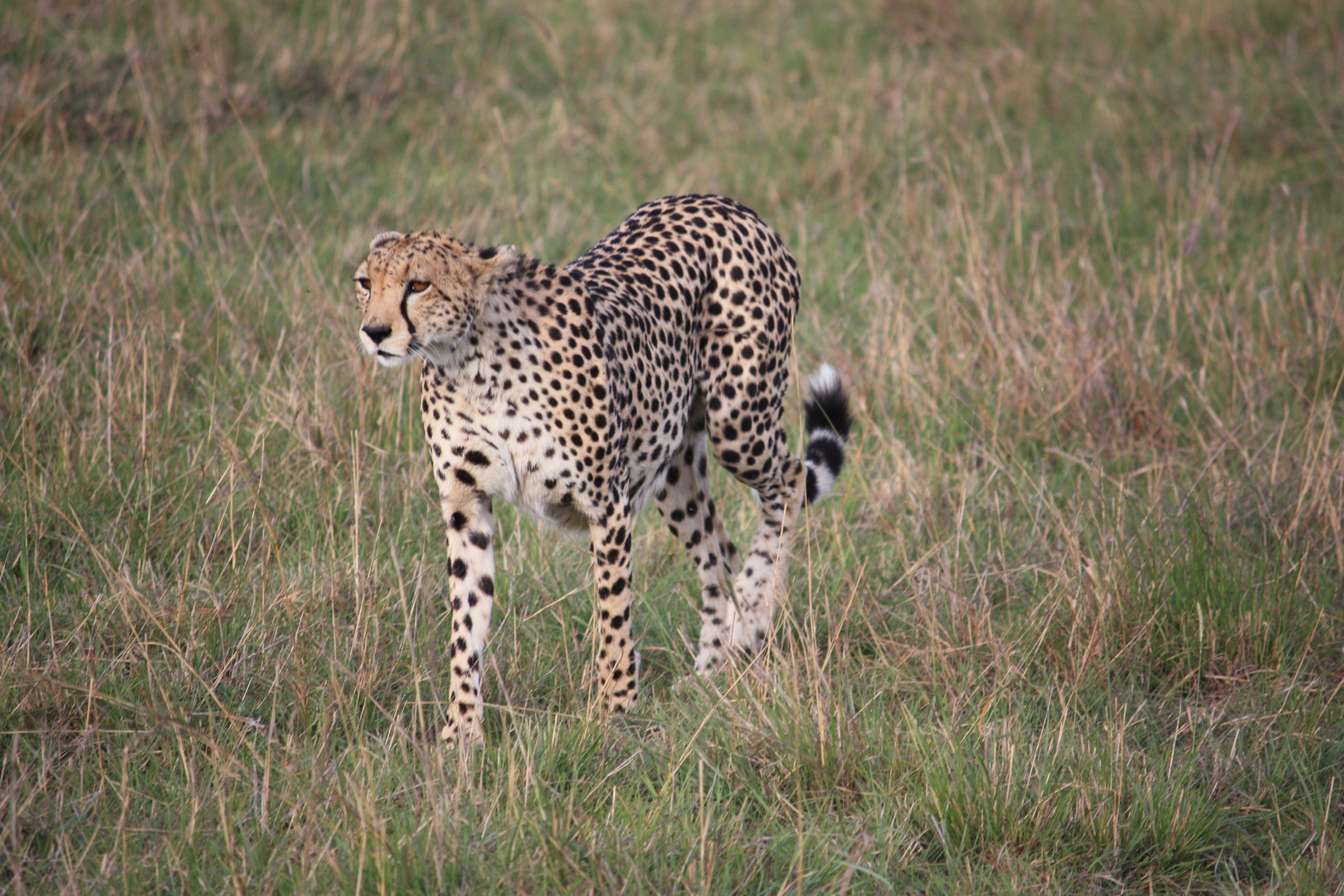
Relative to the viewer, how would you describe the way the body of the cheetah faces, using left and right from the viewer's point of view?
facing the viewer and to the left of the viewer
